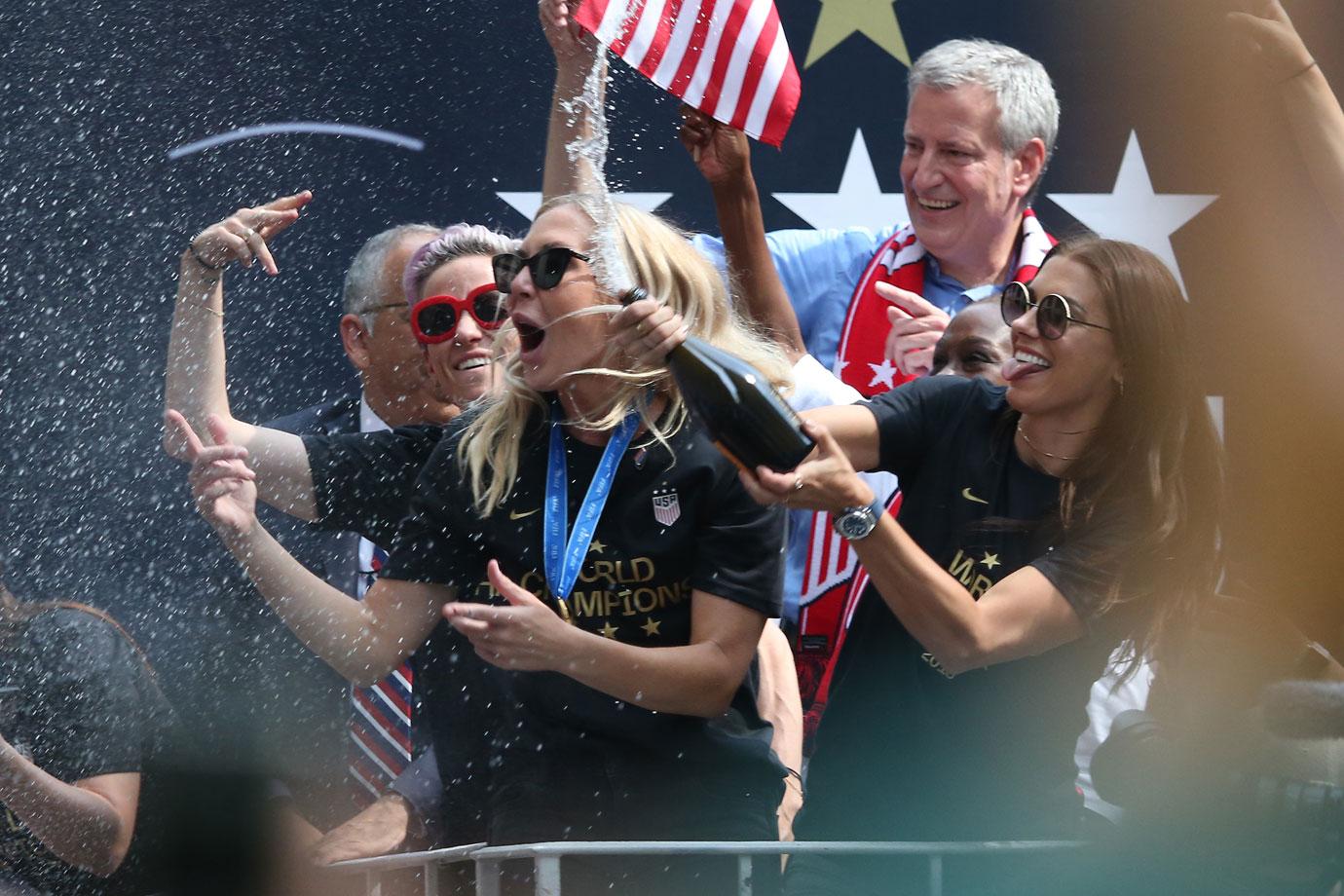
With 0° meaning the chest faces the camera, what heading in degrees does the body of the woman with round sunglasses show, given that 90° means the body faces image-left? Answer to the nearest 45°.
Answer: approximately 45°

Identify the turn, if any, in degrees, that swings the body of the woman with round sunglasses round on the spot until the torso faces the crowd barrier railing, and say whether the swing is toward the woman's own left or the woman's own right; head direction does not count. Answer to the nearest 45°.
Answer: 0° — they already face it
